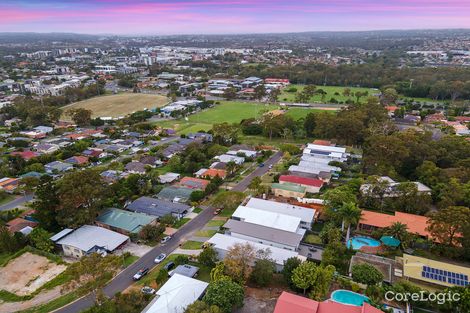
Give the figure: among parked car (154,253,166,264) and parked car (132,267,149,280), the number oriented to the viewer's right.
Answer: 0

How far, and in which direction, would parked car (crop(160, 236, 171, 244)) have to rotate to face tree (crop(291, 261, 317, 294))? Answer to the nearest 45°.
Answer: approximately 90° to its right

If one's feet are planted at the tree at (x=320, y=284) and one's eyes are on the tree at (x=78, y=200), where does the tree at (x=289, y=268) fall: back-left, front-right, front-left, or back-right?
front-right

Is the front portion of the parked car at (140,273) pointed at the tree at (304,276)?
no

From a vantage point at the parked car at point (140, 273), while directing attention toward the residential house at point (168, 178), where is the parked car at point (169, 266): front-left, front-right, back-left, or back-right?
front-right

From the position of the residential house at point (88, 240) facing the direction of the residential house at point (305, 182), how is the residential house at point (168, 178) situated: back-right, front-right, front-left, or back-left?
front-left

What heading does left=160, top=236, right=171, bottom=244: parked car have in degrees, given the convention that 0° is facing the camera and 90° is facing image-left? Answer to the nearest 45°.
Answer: approximately 225°

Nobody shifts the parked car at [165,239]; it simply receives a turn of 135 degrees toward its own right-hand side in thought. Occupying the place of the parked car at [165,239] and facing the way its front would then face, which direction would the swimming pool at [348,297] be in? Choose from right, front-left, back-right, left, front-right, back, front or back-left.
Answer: front-left

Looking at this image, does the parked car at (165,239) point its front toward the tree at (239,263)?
no

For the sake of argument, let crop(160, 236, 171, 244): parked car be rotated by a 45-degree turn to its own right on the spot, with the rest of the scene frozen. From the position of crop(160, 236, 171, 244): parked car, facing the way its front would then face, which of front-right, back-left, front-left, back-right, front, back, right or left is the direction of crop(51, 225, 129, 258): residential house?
back

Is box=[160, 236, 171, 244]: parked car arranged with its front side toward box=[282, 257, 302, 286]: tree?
no

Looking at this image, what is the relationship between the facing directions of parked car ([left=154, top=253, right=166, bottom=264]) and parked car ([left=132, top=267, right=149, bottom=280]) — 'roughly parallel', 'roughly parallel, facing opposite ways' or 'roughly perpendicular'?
roughly parallel

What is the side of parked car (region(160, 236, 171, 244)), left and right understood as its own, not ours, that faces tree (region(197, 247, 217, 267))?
right
